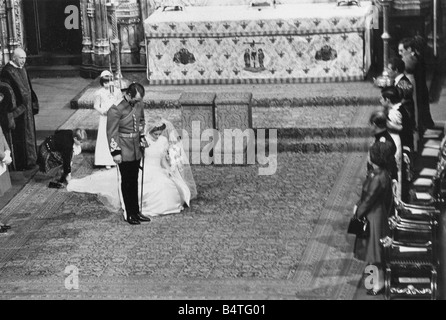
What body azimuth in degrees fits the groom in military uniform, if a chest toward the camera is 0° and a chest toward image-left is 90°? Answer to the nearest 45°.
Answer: approximately 315°

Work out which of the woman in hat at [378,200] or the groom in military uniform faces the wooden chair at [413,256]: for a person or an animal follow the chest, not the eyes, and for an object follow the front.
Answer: the groom in military uniform

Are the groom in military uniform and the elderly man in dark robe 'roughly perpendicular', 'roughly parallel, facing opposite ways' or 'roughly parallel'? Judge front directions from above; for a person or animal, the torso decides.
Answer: roughly parallel

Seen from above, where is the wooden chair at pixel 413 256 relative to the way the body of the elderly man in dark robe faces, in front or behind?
in front

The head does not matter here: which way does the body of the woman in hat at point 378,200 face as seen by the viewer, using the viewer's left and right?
facing to the left of the viewer

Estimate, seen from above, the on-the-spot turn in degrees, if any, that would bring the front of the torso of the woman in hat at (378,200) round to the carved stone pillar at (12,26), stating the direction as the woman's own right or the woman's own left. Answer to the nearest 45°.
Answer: approximately 45° to the woman's own right

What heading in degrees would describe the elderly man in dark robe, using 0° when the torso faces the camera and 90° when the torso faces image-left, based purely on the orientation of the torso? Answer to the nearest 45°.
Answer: approximately 315°

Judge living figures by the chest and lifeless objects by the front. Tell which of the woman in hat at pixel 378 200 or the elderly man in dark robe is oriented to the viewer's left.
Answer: the woman in hat

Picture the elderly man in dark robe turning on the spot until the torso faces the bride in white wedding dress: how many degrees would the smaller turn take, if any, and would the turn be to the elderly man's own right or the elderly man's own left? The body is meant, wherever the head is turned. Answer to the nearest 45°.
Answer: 0° — they already face them

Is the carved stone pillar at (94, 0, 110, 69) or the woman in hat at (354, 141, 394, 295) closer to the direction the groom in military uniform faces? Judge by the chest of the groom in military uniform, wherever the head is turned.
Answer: the woman in hat
